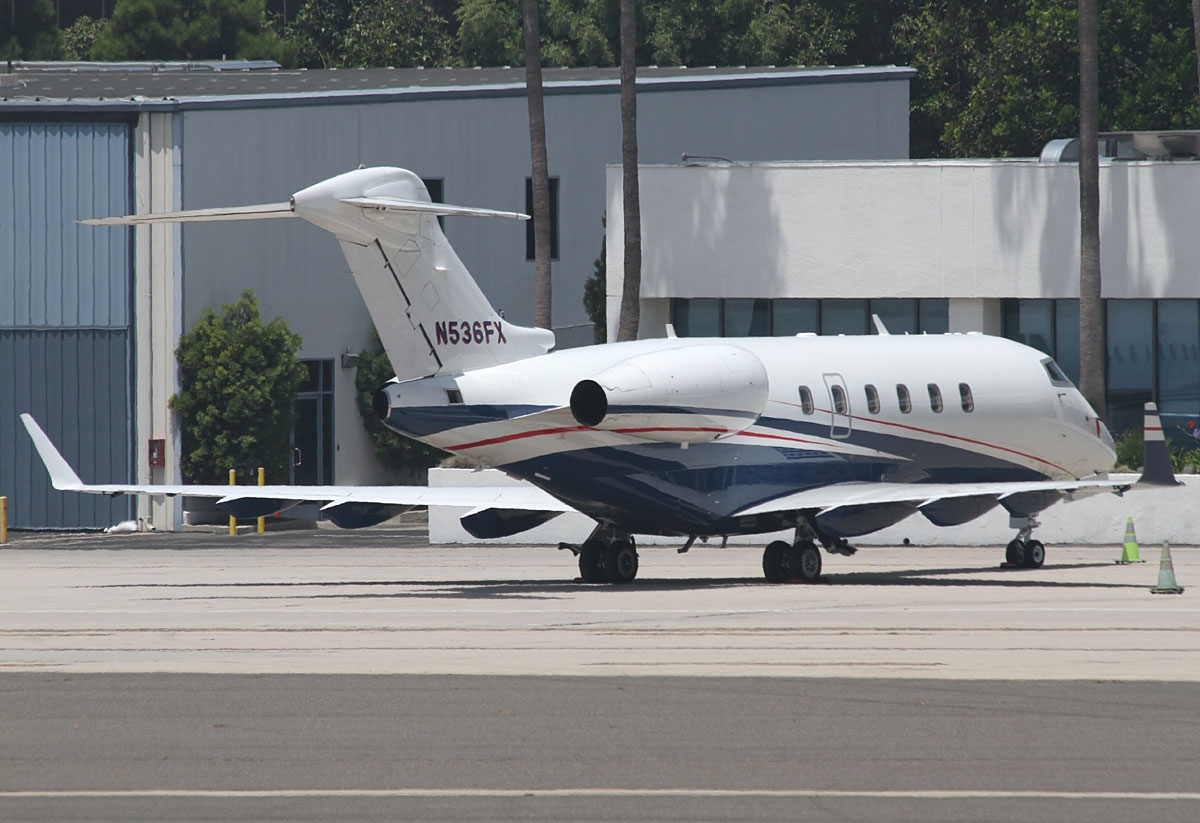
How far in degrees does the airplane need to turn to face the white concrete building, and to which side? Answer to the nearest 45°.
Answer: approximately 45° to its left

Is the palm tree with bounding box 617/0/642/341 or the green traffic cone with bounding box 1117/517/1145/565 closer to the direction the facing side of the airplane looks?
the green traffic cone

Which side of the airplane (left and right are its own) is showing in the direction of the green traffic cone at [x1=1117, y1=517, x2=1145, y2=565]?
front

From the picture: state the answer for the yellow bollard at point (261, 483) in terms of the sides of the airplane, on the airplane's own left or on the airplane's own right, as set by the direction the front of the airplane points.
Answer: on the airplane's own left

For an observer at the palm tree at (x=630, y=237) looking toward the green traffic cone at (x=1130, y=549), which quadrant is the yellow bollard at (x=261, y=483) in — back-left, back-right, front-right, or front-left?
back-right

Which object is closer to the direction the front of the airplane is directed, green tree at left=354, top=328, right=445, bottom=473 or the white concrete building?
the white concrete building

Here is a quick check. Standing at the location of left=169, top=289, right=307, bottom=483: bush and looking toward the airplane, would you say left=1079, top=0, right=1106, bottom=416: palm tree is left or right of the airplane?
left

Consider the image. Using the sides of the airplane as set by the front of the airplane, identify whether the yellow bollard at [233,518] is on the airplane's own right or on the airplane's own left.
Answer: on the airplane's own left

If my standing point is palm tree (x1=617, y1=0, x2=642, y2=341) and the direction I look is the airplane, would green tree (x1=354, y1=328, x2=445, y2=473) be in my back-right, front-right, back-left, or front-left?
back-right
